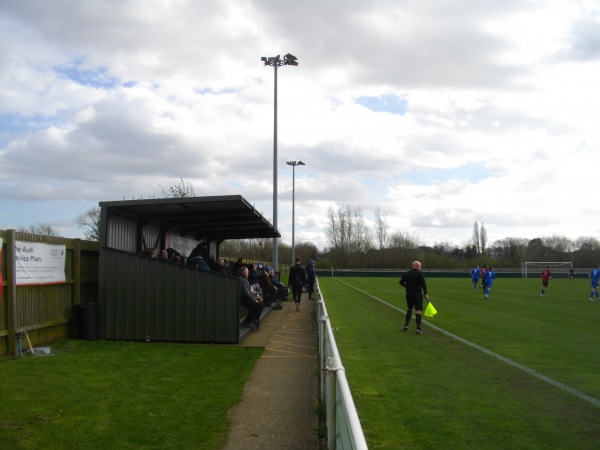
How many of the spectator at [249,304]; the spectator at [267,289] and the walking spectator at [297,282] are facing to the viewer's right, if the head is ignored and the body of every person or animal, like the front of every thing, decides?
2

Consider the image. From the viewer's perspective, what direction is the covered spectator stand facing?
to the viewer's right

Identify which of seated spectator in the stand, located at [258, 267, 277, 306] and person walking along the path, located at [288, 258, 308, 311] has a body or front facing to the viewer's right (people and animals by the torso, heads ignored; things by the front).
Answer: seated spectator in the stand, located at [258, 267, 277, 306]

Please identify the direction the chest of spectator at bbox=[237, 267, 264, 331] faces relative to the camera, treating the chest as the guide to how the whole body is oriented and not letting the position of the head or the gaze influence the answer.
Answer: to the viewer's right

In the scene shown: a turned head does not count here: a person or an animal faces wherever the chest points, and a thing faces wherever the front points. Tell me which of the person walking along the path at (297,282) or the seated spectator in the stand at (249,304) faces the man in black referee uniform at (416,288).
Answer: the seated spectator in the stand at (249,304)

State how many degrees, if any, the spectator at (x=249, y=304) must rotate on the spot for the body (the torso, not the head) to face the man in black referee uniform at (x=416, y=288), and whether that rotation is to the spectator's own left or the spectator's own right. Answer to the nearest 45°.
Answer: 0° — they already face them

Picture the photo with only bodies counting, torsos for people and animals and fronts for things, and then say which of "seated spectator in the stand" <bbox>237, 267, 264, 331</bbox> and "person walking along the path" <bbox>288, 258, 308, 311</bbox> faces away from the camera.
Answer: "person walking along the path" <bbox>288, 258, 308, 311</bbox>

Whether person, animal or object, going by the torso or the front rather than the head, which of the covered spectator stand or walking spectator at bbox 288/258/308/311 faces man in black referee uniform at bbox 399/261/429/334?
the covered spectator stand

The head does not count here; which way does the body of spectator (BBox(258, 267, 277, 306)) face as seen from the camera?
to the viewer's right

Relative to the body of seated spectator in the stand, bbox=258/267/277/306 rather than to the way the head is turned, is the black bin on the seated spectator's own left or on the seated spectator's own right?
on the seated spectator's own right

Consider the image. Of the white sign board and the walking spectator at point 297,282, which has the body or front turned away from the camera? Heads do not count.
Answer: the walking spectator

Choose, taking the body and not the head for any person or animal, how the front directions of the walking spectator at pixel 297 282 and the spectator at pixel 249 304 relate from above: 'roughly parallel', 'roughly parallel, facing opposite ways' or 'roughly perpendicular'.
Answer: roughly perpendicular

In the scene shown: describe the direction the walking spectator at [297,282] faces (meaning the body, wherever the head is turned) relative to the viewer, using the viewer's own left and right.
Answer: facing away from the viewer

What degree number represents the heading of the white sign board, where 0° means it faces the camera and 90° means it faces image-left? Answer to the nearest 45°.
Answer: approximately 315°
